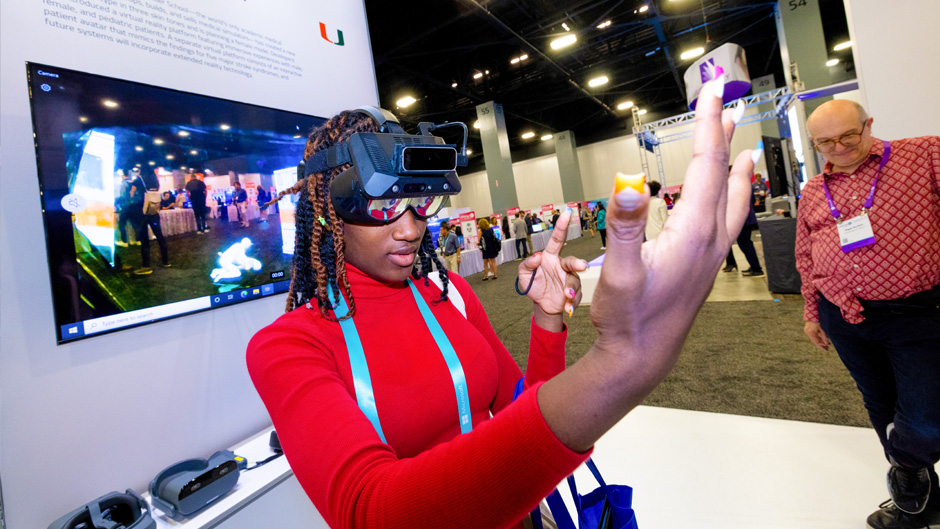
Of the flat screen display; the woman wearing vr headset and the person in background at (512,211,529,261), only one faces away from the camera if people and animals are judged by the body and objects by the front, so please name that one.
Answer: the person in background

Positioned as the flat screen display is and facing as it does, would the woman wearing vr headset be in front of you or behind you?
in front

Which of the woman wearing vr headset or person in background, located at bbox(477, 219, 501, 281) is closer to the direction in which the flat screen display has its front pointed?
the woman wearing vr headset

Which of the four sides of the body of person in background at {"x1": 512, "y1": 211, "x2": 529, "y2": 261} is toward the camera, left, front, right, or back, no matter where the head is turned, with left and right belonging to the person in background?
back

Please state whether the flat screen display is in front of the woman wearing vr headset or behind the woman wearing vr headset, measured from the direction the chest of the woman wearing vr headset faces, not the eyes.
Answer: behind

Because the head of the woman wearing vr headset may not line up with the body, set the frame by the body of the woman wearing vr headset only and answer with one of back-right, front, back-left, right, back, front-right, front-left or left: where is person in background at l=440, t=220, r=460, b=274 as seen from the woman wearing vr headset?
back-left

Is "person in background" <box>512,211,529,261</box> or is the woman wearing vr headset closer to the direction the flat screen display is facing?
the woman wearing vr headset

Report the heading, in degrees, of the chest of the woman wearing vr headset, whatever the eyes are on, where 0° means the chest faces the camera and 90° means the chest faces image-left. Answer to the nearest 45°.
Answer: approximately 315°

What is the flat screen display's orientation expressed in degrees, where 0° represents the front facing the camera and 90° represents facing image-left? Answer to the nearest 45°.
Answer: approximately 315°

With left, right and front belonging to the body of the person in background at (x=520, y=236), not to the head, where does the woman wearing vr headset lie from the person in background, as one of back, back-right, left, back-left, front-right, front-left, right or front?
back
